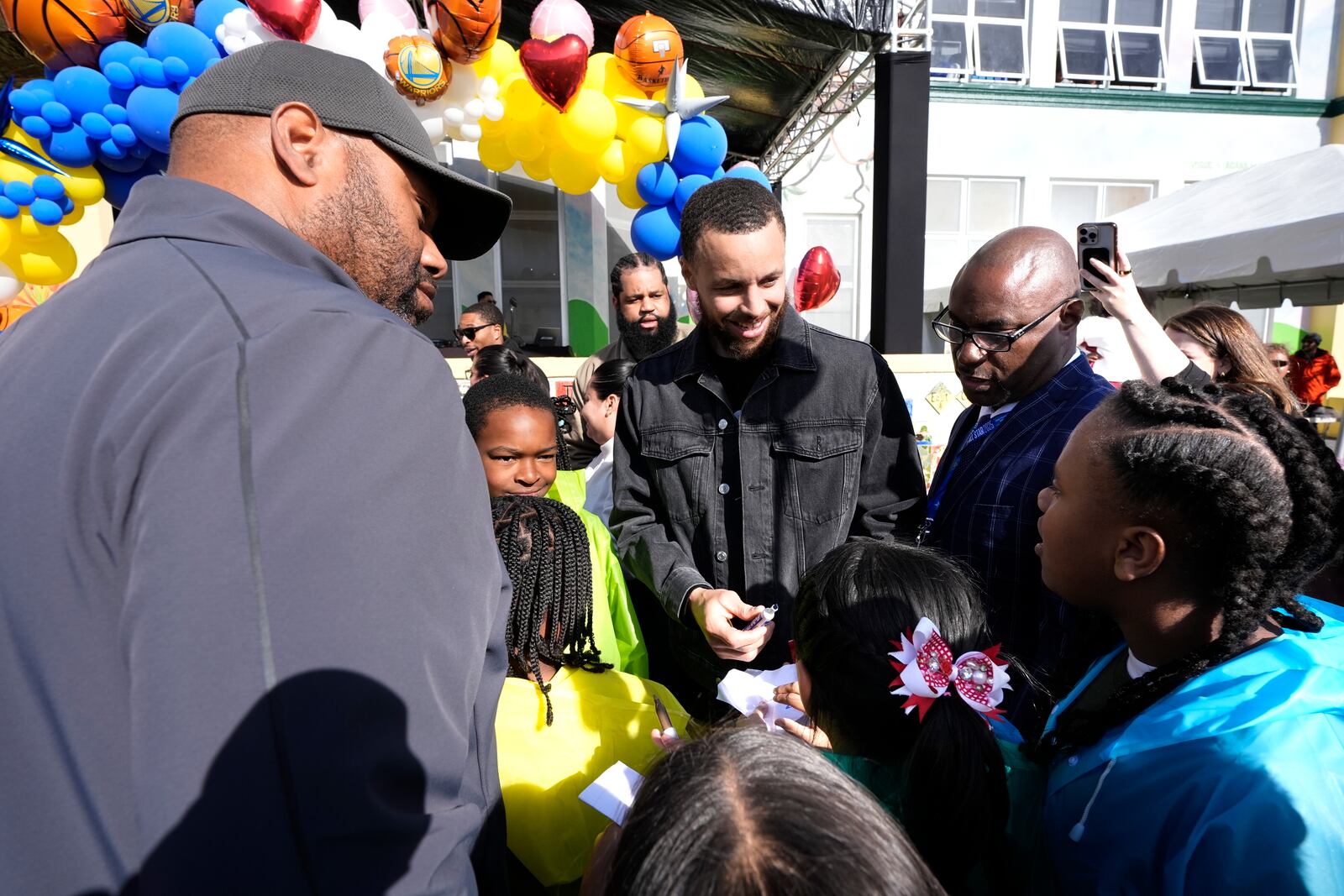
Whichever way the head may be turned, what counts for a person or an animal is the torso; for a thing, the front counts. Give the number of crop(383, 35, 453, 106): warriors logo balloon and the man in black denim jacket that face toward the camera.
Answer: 2

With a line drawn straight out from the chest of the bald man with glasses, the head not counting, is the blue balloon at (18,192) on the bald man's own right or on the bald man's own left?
on the bald man's own right

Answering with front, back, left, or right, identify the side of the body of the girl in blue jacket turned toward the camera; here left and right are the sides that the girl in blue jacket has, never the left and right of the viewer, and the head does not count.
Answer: left

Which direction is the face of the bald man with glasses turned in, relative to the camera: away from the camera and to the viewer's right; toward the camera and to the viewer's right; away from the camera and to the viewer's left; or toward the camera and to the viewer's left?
toward the camera and to the viewer's left

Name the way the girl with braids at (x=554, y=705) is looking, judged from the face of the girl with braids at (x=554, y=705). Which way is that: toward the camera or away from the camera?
away from the camera

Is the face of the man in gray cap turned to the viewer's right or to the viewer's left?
to the viewer's right

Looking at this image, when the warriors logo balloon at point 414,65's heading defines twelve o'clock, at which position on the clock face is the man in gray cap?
The man in gray cap is roughly at 12 o'clock from the warriors logo balloon.
